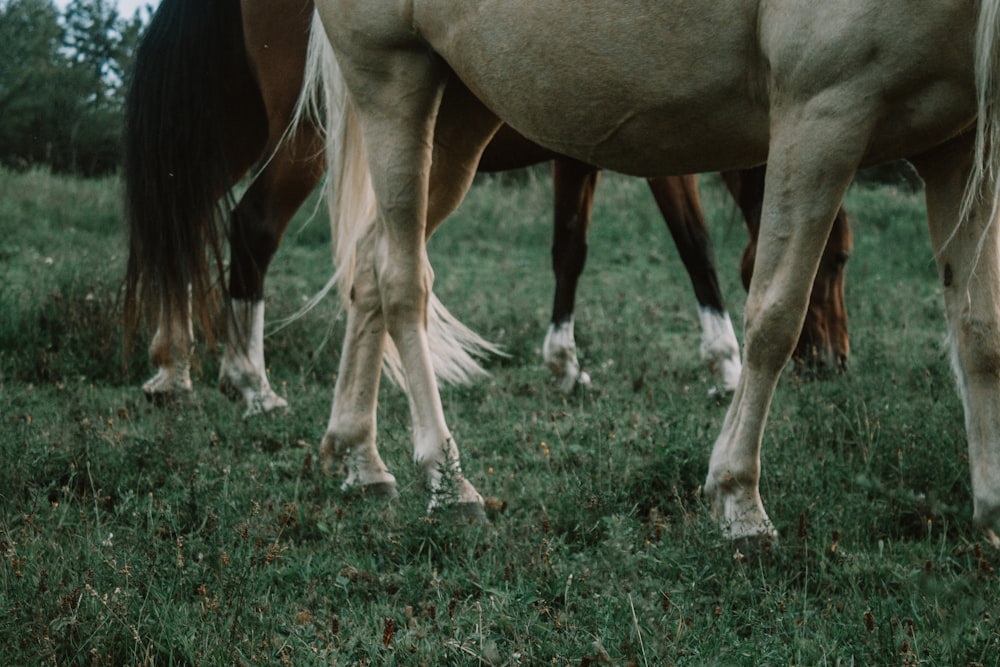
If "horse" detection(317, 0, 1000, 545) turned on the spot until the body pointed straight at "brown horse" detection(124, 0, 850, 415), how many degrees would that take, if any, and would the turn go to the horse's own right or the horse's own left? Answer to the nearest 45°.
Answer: approximately 135° to the horse's own left

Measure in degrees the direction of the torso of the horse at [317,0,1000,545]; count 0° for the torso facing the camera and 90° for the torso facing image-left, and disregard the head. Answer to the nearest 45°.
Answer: approximately 270°

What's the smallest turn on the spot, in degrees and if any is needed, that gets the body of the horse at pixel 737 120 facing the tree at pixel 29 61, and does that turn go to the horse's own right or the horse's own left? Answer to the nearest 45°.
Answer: approximately 135° to the horse's own left
